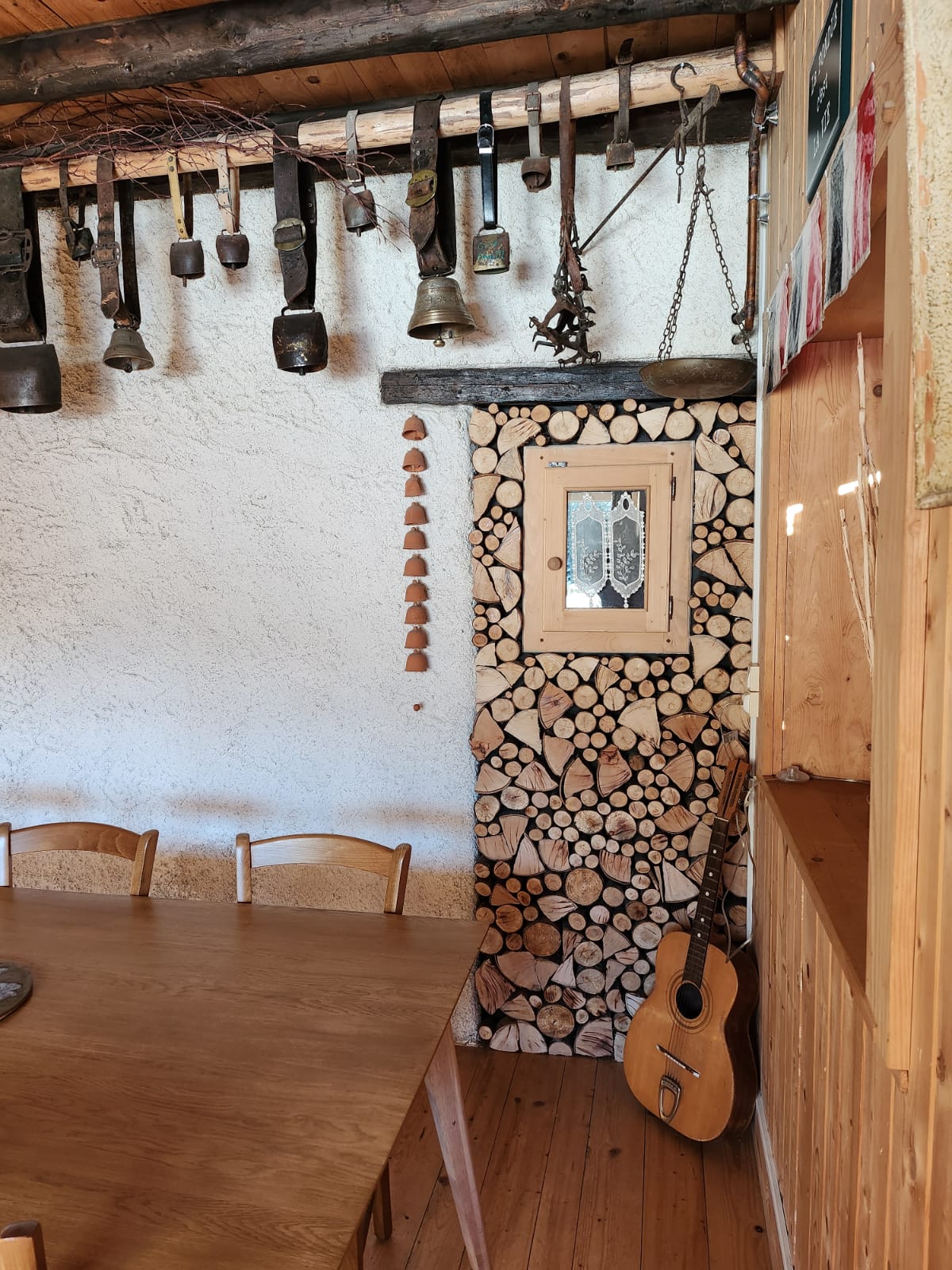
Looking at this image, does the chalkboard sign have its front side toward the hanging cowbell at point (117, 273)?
yes

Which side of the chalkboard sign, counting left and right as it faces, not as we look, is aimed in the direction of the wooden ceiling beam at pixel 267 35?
front

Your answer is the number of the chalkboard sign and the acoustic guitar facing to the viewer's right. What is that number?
0

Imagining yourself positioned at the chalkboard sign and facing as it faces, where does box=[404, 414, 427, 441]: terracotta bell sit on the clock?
The terracotta bell is roughly at 1 o'clock from the chalkboard sign.

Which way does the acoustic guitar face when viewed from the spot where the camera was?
facing the viewer and to the left of the viewer

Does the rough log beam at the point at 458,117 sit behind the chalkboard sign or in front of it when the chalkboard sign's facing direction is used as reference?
in front

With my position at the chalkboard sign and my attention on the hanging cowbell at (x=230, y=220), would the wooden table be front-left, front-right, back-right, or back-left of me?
front-left

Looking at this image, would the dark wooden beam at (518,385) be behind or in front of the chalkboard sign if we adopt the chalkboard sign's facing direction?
in front

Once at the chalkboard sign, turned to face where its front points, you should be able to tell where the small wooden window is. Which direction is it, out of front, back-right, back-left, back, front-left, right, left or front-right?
front-right

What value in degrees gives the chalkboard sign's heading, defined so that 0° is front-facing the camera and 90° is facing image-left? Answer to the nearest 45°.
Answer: approximately 90°

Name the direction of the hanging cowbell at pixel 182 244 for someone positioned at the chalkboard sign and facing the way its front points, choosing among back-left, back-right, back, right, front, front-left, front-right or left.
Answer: front
